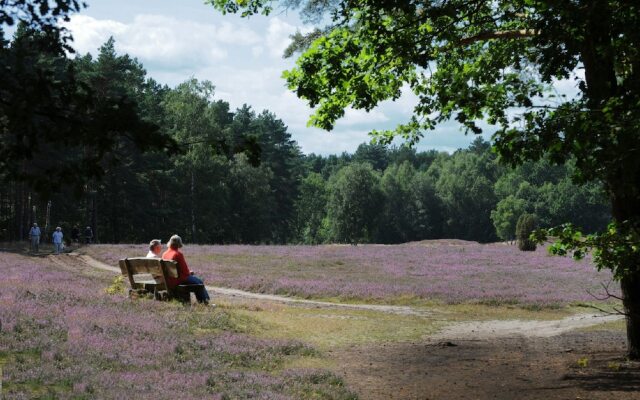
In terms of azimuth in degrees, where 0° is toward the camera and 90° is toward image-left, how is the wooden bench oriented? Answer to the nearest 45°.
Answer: approximately 225°

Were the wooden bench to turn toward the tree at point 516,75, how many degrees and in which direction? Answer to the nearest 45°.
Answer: approximately 90° to its right

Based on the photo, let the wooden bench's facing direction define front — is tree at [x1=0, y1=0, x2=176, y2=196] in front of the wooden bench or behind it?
behind
